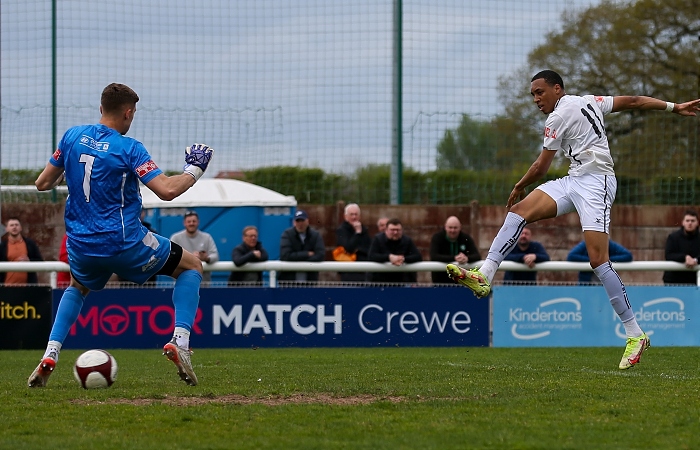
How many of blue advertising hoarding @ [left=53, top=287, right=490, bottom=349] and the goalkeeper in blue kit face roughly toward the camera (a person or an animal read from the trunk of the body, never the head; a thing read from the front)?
1

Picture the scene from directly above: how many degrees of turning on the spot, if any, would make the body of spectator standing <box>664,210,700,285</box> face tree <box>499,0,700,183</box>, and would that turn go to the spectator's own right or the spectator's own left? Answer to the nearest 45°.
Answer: approximately 180°

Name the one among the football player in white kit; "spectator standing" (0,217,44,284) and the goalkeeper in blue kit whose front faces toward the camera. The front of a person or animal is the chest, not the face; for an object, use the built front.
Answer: the spectator standing

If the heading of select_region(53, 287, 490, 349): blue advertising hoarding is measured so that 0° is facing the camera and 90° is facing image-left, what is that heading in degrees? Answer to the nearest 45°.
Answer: approximately 0°

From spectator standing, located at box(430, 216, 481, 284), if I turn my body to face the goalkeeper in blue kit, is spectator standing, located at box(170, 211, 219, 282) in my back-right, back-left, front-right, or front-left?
front-right

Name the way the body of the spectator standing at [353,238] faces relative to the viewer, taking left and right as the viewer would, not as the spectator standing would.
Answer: facing the viewer

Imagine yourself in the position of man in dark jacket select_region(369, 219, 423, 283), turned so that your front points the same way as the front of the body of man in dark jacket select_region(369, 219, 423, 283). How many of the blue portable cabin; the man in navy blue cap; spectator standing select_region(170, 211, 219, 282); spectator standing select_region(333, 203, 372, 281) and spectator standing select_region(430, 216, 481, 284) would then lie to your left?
1

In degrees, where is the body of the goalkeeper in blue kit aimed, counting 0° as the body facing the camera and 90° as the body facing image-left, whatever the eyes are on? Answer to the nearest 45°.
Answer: approximately 225°

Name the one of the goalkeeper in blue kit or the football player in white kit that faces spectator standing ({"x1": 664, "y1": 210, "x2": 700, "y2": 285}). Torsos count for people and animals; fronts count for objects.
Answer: the goalkeeper in blue kit

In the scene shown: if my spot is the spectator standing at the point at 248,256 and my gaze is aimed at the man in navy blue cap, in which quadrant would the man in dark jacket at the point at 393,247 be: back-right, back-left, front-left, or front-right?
front-right

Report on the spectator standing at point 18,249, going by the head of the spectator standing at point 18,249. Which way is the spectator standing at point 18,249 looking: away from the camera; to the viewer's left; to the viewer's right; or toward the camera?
toward the camera

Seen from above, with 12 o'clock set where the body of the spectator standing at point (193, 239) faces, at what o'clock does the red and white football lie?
The red and white football is roughly at 12 o'clock from the spectator standing.

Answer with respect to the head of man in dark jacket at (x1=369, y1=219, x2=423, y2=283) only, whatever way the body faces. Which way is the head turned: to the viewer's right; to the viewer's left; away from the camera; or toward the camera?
toward the camera

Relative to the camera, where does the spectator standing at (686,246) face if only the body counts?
toward the camera

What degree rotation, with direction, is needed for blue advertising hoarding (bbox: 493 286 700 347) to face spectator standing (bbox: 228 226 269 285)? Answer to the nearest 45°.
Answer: approximately 90° to its right

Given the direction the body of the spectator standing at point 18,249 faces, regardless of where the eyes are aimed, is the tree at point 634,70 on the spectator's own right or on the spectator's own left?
on the spectator's own left

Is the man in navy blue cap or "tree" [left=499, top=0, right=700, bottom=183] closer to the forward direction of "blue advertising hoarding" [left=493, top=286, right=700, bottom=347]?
the man in navy blue cap

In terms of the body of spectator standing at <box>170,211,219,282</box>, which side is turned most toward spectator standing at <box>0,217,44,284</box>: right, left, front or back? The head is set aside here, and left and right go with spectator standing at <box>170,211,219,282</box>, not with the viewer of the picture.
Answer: right

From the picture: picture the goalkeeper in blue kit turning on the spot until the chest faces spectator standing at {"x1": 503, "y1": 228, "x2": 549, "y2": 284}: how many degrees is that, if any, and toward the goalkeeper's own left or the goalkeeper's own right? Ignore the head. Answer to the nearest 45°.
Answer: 0° — they already face them

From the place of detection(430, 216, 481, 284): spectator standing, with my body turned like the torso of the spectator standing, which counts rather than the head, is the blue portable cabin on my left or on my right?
on my right

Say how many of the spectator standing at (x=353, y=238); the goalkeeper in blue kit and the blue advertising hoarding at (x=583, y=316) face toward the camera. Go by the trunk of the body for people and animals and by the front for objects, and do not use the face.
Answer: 2

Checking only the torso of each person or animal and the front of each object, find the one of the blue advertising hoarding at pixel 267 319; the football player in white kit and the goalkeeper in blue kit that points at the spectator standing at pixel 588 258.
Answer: the goalkeeper in blue kit

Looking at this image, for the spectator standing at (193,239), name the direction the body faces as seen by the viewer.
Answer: toward the camera
